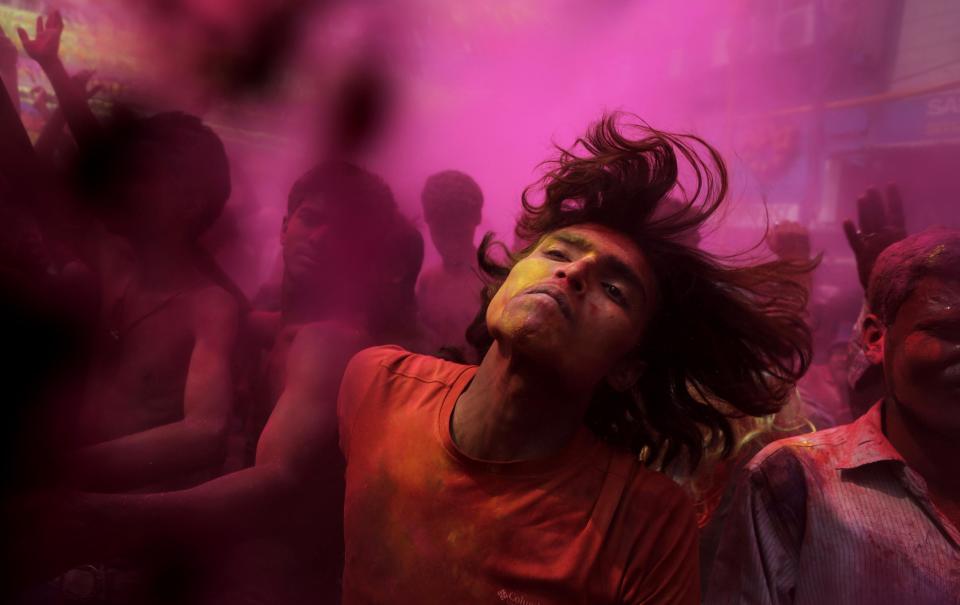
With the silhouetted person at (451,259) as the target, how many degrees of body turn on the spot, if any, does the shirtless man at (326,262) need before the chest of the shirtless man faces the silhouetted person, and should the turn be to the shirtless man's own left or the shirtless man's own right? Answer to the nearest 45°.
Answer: approximately 180°

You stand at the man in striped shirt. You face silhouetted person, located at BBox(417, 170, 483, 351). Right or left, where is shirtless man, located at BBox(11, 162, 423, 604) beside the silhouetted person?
left

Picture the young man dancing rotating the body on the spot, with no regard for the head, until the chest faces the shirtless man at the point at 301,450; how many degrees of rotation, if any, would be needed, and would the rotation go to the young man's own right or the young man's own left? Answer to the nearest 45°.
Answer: approximately 90° to the young man's own right

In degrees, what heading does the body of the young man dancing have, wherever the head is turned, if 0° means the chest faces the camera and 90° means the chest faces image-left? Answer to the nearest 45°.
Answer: approximately 0°

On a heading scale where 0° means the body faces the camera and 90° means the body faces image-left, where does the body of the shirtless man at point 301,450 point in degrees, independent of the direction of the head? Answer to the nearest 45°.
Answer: approximately 45°

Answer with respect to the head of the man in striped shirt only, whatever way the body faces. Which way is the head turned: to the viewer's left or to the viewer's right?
to the viewer's right

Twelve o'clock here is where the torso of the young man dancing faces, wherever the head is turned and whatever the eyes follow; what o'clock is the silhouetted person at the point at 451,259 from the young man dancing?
The silhouetted person is roughly at 5 o'clock from the young man dancing.

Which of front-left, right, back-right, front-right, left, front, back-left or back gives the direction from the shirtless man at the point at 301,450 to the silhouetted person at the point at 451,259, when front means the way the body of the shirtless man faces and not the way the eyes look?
back
